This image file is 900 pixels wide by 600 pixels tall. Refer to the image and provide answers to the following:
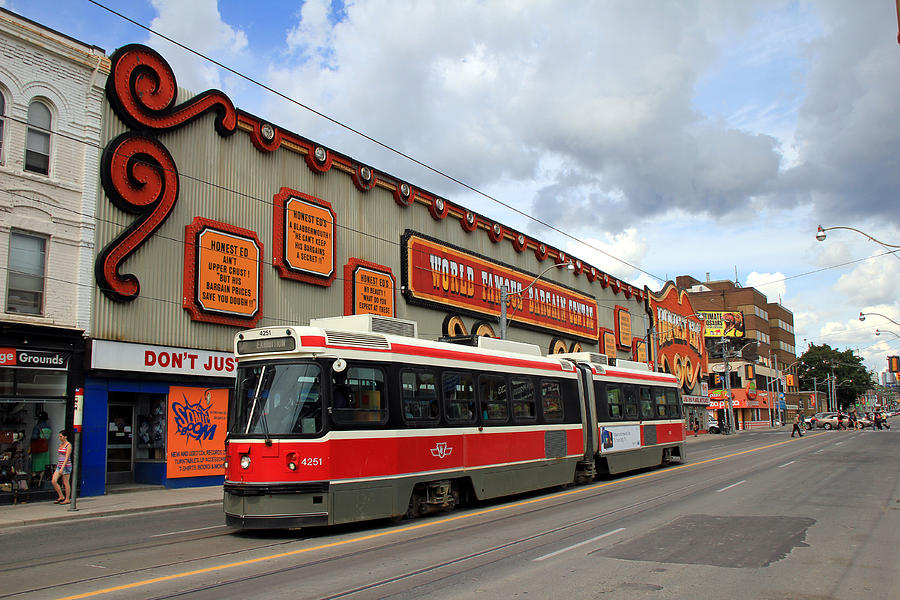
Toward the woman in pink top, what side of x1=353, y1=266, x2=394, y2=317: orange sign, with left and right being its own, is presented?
right

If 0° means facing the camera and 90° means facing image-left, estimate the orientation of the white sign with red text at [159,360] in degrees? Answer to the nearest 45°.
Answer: approximately 315°

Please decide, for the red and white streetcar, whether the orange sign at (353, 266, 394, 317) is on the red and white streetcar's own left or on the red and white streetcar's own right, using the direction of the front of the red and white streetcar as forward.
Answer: on the red and white streetcar's own right

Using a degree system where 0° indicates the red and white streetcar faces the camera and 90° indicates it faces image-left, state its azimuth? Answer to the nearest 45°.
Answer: approximately 45°

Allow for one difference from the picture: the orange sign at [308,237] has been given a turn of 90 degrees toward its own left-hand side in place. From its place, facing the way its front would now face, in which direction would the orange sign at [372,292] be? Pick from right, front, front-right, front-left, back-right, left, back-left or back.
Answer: front

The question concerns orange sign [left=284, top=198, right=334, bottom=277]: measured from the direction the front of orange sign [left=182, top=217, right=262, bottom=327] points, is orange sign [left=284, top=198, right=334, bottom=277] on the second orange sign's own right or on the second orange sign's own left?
on the second orange sign's own left

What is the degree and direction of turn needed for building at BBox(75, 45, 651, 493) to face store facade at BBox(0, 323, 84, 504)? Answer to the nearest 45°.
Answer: approximately 90° to its right

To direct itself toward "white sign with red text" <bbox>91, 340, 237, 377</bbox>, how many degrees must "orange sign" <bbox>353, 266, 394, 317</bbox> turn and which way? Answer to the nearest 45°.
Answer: approximately 90° to its right

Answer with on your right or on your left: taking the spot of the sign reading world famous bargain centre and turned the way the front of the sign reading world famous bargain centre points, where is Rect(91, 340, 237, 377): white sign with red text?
on your right

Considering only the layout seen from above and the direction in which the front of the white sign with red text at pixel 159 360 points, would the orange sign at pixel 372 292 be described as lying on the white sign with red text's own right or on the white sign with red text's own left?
on the white sign with red text's own left

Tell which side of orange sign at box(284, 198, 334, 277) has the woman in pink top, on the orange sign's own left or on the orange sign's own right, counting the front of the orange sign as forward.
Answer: on the orange sign's own right

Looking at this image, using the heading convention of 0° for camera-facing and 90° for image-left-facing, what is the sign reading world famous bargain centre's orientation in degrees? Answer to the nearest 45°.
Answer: approximately 315°
